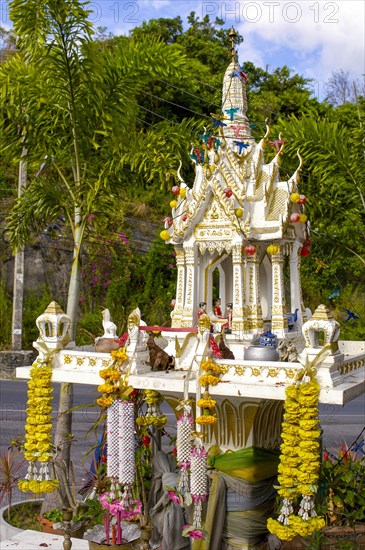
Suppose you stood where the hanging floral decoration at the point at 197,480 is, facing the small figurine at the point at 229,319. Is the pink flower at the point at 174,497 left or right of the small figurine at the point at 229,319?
left

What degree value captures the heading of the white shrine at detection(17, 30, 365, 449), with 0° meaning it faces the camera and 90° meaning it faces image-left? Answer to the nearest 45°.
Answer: approximately 45°

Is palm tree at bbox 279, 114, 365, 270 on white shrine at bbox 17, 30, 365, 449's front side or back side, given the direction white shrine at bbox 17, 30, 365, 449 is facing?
on the back side

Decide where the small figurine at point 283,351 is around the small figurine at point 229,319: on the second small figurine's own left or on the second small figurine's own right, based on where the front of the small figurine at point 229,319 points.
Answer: on the second small figurine's own left

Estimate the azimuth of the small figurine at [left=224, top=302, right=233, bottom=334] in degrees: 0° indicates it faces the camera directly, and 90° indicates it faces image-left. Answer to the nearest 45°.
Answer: approximately 45°
